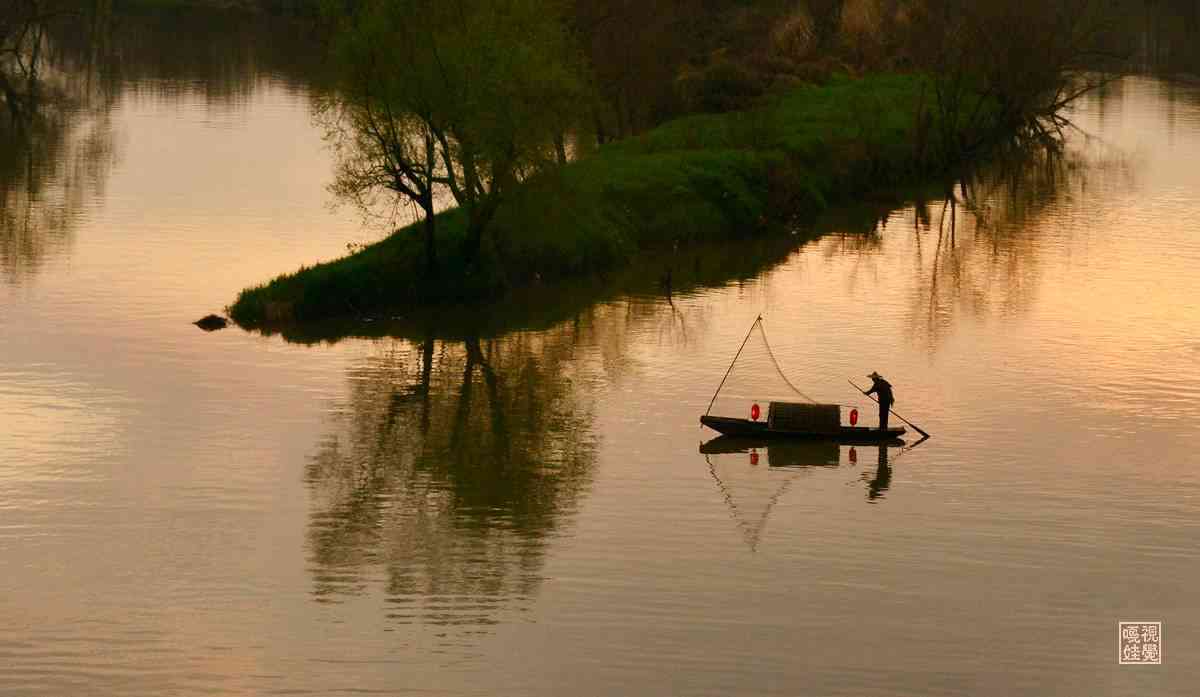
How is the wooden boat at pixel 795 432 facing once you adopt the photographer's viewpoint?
facing to the left of the viewer

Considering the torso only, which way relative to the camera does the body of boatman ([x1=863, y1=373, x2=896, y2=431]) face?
to the viewer's left
